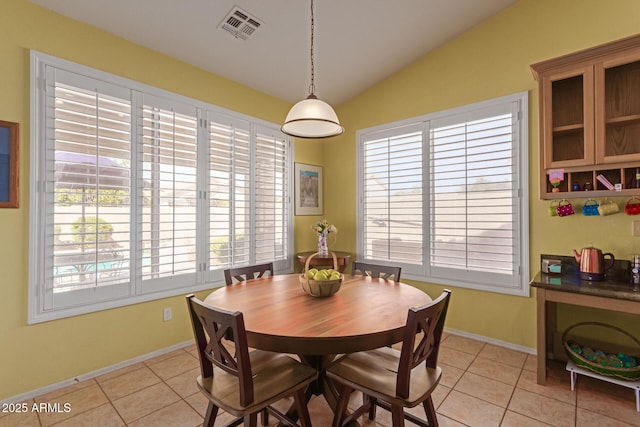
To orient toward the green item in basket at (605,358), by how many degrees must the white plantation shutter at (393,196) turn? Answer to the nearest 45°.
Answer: approximately 90° to its left

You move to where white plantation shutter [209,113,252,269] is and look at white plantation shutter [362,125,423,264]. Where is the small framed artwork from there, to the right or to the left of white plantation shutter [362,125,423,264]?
left

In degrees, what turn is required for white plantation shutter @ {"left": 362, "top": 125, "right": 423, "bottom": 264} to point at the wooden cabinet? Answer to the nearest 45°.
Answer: approximately 90° to its left

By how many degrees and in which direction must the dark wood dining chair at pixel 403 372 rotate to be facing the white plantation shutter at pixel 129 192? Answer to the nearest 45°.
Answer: approximately 45° to its left

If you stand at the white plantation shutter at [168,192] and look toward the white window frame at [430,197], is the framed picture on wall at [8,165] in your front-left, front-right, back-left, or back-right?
back-right

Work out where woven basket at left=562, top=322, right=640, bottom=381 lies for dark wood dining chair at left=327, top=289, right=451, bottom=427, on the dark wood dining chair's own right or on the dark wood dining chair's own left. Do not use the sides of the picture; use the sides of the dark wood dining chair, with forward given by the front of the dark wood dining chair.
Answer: on the dark wood dining chair's own right

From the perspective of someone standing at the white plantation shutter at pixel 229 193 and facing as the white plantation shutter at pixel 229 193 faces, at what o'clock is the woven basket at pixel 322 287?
The woven basket is roughly at 1 o'clock from the white plantation shutter.

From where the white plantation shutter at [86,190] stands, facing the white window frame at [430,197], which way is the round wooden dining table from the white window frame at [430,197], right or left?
right

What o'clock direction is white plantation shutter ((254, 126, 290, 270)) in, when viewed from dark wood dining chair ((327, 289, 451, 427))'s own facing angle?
The white plantation shutter is roughly at 12 o'clock from the dark wood dining chair.

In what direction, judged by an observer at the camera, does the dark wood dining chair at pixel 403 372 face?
facing away from the viewer and to the left of the viewer

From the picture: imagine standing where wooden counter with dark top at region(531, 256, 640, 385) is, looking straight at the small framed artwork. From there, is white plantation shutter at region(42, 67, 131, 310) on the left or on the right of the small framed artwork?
left

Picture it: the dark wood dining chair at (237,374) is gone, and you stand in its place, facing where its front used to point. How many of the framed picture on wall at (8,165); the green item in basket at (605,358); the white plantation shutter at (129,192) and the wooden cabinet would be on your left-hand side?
2

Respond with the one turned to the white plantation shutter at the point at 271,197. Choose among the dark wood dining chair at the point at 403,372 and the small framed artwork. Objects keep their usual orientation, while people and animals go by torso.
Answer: the dark wood dining chair
